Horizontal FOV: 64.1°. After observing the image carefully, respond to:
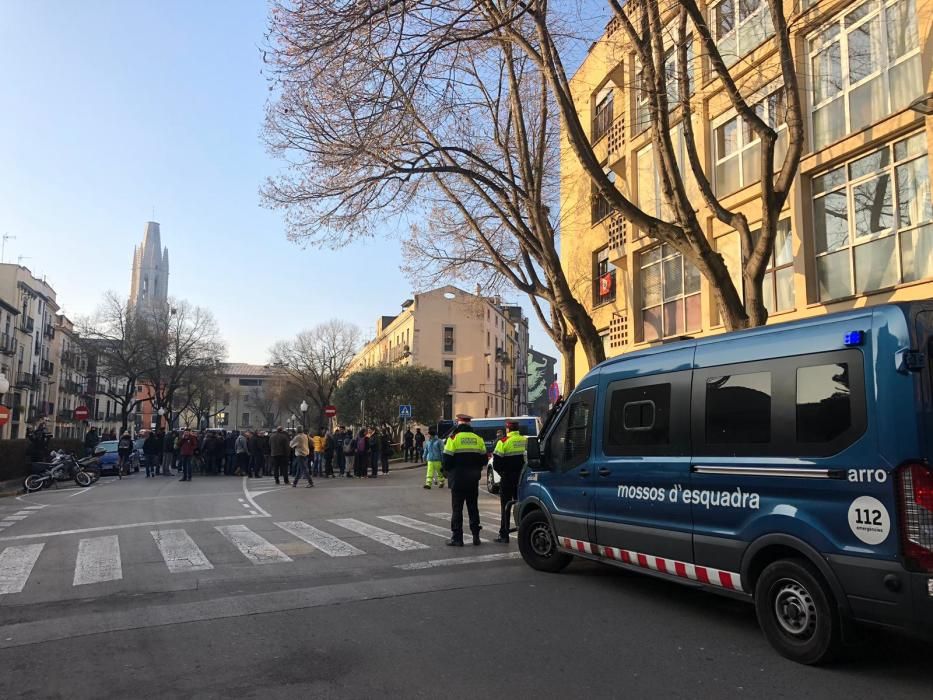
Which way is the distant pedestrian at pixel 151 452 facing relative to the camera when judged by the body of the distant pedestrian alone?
away from the camera

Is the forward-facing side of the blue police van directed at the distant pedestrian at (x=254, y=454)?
yes

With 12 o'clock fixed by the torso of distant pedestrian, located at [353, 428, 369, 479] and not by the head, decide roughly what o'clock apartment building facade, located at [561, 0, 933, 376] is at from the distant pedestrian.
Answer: The apartment building facade is roughly at 5 o'clock from the distant pedestrian.

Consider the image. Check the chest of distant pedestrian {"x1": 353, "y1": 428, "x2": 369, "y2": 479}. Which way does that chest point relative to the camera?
away from the camera

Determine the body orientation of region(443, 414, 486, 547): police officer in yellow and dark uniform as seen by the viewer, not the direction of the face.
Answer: away from the camera

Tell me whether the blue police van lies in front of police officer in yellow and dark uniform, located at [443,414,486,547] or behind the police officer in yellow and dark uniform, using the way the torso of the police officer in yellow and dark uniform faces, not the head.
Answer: behind

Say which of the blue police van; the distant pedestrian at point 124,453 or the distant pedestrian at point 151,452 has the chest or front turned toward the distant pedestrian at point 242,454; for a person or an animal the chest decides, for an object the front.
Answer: the blue police van

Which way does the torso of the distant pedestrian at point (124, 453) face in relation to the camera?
away from the camera
